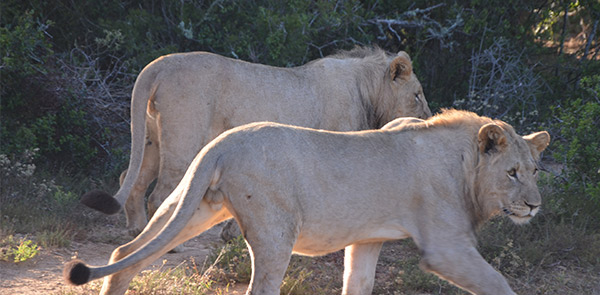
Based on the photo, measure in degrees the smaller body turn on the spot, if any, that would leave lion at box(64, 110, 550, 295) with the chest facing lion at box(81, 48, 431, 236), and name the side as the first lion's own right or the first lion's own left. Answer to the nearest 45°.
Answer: approximately 135° to the first lion's own left

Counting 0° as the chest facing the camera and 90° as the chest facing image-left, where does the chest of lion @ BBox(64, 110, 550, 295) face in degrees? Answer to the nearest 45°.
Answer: approximately 270°
